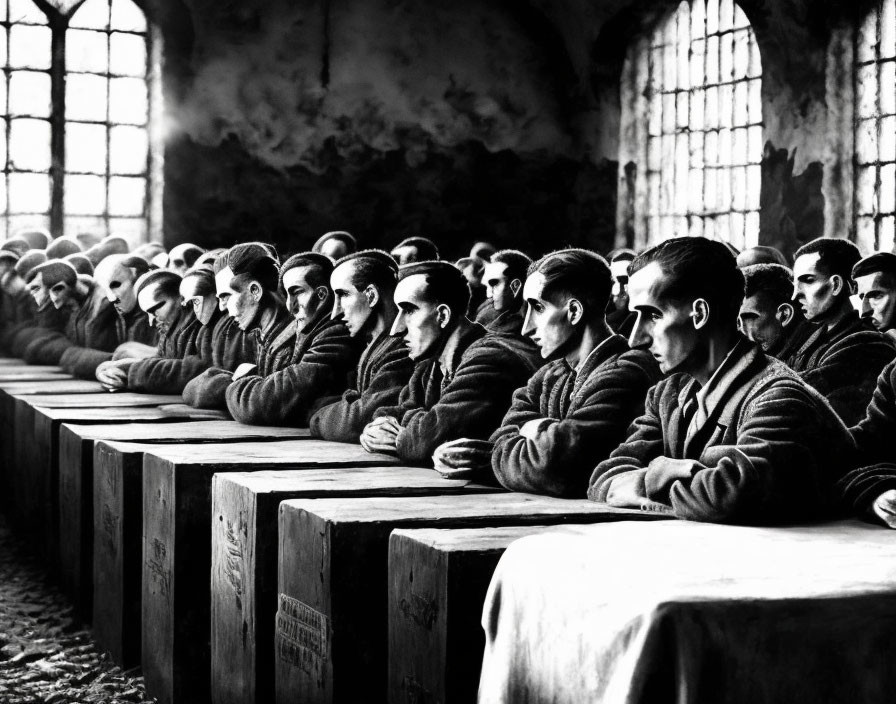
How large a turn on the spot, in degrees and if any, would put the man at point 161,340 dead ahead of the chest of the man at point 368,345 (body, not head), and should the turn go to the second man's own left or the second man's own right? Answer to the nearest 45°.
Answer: approximately 45° to the second man's own right

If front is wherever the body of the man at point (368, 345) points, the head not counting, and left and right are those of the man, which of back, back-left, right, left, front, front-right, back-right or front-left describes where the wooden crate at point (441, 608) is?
left

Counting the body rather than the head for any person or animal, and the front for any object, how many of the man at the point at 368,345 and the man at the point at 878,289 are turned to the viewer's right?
0

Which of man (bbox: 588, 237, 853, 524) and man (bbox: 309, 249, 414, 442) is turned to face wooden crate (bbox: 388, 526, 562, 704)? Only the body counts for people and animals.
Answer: man (bbox: 588, 237, 853, 524)

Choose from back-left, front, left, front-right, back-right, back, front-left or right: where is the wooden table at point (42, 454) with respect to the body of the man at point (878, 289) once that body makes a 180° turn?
back-left

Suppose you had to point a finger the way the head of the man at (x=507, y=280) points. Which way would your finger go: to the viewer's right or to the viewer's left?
to the viewer's left

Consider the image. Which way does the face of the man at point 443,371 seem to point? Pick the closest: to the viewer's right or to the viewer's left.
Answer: to the viewer's left

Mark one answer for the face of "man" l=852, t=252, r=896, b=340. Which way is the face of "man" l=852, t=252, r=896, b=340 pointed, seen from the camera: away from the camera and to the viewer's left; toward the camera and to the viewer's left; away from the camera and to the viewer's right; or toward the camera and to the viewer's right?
toward the camera and to the viewer's left

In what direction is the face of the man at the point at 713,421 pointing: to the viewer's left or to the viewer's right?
to the viewer's left

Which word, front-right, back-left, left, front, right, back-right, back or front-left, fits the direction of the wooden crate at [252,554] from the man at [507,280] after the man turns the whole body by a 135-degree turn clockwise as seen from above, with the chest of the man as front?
back

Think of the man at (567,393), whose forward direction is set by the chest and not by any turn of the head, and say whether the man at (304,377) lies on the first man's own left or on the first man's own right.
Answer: on the first man's own right

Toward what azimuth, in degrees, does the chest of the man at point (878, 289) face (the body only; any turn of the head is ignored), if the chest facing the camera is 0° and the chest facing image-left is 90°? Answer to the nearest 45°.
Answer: approximately 45°

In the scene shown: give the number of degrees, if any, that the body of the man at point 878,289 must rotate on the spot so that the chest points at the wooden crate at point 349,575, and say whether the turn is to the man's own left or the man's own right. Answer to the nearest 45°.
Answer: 0° — they already face it

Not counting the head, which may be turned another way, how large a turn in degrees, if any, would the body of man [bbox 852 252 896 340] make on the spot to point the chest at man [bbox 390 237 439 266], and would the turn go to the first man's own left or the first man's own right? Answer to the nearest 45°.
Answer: approximately 90° to the first man's own right
